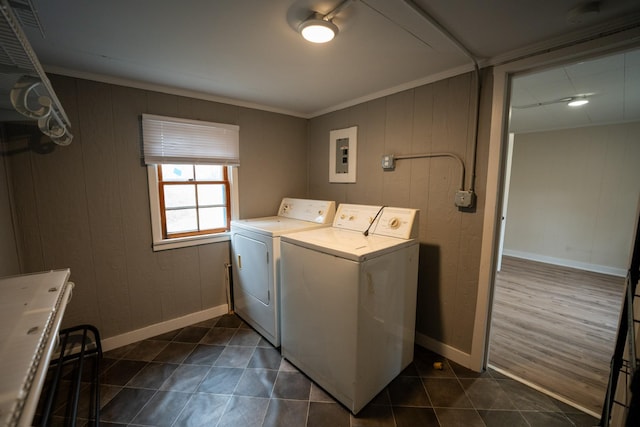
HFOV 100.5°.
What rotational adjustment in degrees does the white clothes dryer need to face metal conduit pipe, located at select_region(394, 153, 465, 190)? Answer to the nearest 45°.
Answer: approximately 135° to its left

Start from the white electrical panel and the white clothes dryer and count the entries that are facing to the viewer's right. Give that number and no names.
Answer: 0

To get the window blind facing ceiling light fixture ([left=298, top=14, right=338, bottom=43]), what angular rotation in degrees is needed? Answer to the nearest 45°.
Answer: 0° — it already faces it

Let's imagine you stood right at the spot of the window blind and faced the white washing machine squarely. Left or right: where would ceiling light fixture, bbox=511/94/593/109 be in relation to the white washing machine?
left

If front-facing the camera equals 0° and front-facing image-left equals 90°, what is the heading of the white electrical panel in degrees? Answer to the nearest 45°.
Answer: approximately 45°

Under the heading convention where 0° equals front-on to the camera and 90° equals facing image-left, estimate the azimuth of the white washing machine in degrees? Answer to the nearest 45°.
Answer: approximately 45°

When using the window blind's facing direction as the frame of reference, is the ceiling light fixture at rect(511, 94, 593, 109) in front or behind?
in front

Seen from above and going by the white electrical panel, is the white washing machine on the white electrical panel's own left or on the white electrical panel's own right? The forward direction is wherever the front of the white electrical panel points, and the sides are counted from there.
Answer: on the white electrical panel's own left

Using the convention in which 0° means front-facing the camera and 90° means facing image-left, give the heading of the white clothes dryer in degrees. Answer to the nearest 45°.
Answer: approximately 45°

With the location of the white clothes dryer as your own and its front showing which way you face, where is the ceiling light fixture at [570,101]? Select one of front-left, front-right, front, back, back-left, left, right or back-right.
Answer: back-left

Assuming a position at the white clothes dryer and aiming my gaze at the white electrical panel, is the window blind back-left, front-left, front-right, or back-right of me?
back-left

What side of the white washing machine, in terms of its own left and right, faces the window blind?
right

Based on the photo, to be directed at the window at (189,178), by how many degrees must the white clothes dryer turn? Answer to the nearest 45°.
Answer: approximately 90° to its right

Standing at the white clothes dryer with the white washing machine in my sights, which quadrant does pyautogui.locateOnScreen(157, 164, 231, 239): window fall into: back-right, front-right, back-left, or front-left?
back-right

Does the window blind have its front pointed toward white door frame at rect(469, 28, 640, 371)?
yes
